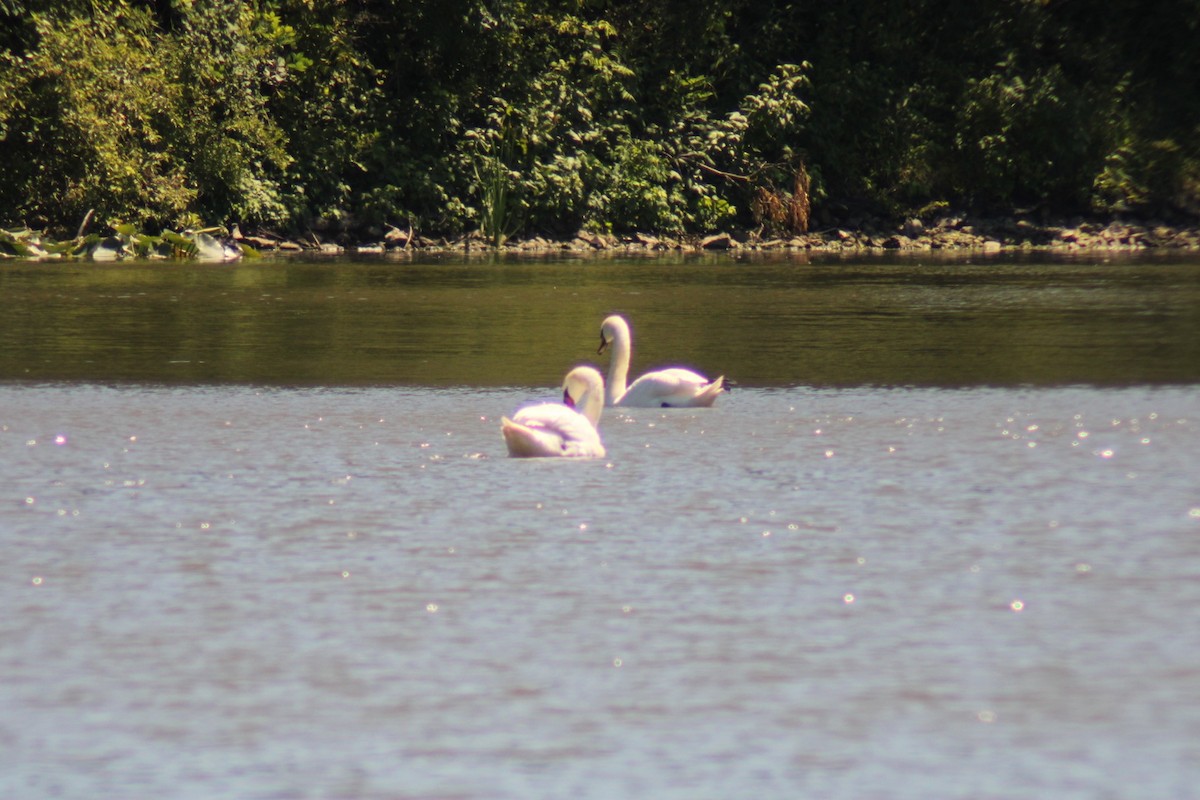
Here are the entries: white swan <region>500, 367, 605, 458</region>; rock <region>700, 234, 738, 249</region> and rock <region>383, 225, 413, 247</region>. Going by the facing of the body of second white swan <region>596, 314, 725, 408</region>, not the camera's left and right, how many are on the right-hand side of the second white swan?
2

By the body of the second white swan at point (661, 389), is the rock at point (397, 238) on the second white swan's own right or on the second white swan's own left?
on the second white swan's own right

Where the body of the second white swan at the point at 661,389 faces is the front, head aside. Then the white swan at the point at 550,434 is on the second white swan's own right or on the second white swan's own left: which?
on the second white swan's own left

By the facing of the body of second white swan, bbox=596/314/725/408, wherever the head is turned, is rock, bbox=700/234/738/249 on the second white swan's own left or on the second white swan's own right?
on the second white swan's own right

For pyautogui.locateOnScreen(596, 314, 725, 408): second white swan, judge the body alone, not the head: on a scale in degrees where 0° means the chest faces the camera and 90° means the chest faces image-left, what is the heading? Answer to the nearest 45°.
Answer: approximately 90°
